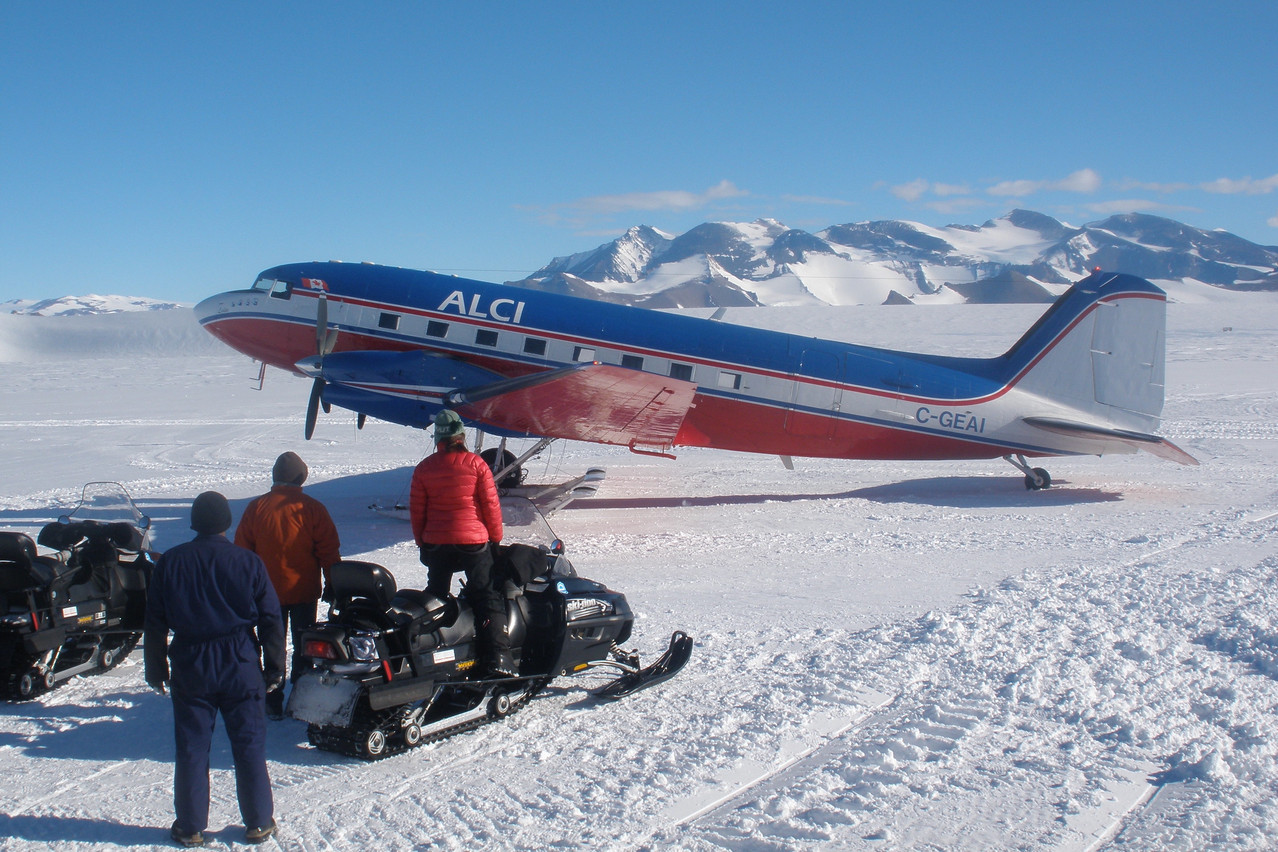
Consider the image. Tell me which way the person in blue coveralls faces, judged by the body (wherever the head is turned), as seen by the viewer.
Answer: away from the camera

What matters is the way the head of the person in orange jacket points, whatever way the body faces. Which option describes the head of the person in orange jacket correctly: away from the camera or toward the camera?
away from the camera

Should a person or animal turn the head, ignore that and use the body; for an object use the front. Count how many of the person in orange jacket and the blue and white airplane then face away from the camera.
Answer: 1

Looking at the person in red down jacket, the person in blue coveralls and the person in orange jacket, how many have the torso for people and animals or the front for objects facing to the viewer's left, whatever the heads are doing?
0

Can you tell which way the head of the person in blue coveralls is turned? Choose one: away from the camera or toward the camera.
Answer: away from the camera

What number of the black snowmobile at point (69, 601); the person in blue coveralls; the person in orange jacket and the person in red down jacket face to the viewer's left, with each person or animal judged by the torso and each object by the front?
0

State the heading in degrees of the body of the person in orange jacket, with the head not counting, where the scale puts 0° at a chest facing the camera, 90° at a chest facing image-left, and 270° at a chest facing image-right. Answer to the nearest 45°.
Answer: approximately 180°

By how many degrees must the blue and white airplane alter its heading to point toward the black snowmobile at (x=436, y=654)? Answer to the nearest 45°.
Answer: approximately 90° to its left

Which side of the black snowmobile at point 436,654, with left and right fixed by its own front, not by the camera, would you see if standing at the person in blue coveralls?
back

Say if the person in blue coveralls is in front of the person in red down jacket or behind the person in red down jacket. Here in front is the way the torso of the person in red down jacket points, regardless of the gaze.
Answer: behind

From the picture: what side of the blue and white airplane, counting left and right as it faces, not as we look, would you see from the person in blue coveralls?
left

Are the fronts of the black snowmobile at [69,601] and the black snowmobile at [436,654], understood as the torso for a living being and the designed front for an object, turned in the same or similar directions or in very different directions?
same or similar directions

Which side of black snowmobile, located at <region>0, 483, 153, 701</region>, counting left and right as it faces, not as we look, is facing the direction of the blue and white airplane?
front

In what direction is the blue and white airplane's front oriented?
to the viewer's left

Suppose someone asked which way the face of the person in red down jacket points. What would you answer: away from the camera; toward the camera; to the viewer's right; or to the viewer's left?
away from the camera

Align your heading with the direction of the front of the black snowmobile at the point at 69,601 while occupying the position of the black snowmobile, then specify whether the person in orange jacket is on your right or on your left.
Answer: on your right

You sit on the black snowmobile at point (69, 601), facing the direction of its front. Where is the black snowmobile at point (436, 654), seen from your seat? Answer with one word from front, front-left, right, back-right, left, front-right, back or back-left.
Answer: right
